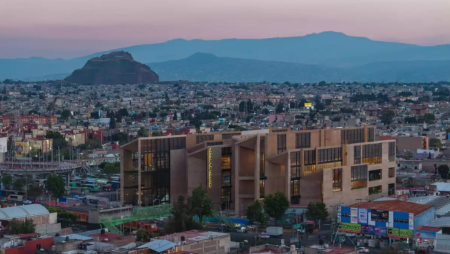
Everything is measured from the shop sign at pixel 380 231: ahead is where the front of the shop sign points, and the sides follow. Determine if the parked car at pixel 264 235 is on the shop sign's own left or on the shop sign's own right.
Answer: on the shop sign's own right

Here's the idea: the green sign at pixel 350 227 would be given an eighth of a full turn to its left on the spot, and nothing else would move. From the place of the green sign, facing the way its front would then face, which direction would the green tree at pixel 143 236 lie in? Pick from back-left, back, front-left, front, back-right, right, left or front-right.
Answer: right

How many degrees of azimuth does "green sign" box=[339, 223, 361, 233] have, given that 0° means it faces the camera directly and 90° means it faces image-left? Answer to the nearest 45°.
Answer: approximately 0°

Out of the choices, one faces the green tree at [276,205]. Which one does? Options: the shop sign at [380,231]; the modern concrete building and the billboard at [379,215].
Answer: the modern concrete building

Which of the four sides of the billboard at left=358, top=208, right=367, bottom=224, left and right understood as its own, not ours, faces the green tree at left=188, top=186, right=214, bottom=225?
right

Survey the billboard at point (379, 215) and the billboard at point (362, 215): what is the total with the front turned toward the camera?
2

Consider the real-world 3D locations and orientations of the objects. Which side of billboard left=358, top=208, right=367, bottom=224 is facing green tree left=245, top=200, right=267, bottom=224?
right

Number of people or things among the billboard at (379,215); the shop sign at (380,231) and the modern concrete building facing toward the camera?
3

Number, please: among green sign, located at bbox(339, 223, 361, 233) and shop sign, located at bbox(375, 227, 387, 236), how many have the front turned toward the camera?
2

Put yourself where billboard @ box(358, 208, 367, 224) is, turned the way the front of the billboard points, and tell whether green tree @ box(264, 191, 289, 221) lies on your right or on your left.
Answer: on your right
